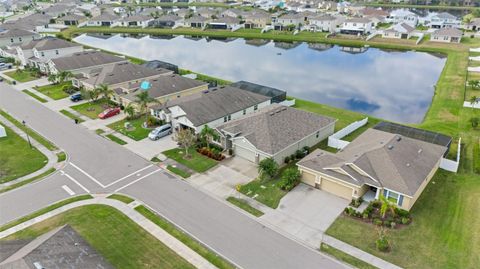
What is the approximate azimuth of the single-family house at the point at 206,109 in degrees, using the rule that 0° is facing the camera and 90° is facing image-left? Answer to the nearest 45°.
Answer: approximately 45°

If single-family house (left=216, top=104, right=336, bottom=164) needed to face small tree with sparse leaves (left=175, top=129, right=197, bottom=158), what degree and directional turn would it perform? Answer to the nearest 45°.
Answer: approximately 45° to its right

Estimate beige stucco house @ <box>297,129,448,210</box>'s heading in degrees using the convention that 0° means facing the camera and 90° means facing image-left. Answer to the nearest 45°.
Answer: approximately 45°

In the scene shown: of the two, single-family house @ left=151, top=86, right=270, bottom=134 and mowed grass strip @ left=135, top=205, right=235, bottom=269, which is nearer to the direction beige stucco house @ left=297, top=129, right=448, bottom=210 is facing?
the mowed grass strip

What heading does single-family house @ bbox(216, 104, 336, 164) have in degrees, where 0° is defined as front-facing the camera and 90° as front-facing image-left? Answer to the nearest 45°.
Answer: approximately 45°

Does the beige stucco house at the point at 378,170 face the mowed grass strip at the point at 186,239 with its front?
yes

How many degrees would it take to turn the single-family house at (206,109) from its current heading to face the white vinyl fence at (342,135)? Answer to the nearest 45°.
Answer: approximately 135° to its left

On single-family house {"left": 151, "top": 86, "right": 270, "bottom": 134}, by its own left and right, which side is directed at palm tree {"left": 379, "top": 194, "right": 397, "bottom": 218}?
left
